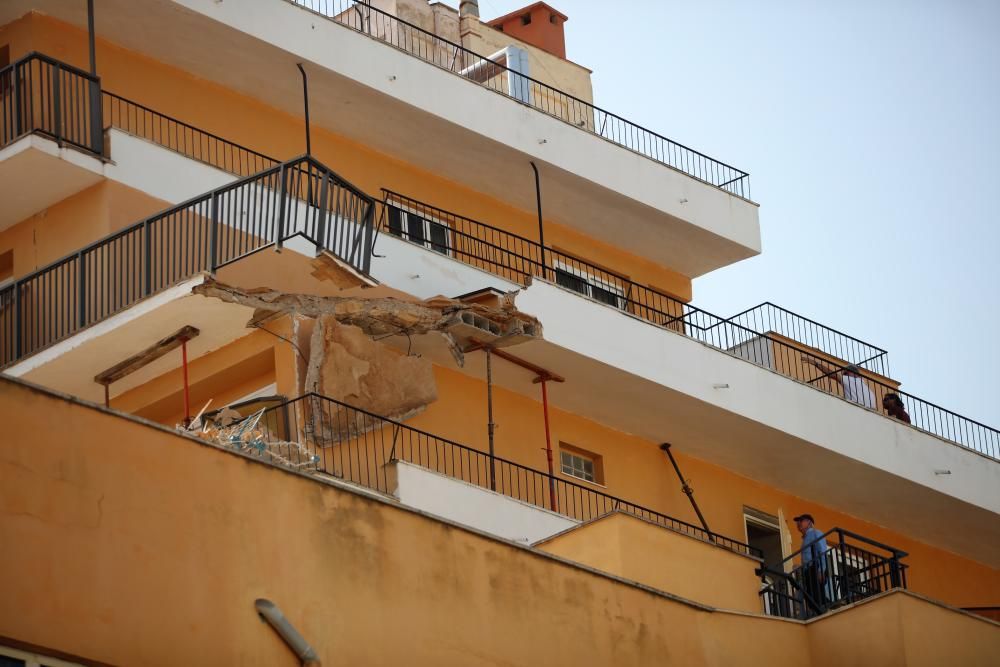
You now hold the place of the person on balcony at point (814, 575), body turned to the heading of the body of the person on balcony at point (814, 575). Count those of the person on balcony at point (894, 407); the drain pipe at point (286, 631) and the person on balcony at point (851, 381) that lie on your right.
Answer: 2

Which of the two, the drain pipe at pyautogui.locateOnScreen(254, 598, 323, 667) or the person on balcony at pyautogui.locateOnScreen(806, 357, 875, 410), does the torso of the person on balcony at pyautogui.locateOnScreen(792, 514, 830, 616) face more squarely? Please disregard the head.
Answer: the drain pipe

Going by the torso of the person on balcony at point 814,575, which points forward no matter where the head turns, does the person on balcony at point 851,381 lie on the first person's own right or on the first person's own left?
on the first person's own right

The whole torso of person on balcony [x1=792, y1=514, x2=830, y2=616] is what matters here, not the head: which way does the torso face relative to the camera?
to the viewer's left
